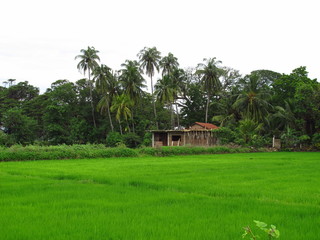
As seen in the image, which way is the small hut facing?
toward the camera

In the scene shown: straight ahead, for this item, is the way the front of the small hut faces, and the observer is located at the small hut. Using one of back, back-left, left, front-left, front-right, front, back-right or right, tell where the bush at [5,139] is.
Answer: right

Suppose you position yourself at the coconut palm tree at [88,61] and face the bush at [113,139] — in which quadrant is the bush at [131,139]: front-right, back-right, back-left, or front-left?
front-left

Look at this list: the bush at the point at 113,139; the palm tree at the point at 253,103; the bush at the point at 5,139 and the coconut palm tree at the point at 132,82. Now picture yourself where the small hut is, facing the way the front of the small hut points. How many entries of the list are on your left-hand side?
1

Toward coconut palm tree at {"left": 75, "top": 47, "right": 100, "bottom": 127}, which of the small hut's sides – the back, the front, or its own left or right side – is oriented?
right

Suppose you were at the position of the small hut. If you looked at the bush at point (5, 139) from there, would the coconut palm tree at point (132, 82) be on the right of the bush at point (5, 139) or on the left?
right

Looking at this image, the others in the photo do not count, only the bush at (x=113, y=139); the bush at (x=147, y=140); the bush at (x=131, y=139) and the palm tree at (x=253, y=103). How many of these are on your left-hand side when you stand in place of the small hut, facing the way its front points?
1

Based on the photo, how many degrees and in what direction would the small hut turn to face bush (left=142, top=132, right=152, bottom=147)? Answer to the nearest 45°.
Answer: approximately 135° to its right

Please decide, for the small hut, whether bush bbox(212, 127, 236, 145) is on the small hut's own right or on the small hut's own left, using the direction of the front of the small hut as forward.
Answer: on the small hut's own left

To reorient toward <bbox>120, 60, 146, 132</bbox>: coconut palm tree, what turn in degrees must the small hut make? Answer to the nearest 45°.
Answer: approximately 135° to its right

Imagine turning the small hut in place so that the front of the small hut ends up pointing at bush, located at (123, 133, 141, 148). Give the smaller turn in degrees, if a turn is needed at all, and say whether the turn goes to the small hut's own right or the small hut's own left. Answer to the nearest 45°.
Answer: approximately 135° to the small hut's own right

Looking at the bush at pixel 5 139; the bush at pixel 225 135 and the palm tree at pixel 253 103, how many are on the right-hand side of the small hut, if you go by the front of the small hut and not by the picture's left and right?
1

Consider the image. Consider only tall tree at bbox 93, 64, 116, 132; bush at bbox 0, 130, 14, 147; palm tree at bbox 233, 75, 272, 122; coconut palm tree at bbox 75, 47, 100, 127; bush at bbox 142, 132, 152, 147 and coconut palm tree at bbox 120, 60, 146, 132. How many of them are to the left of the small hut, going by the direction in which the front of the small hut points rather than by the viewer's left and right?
1
